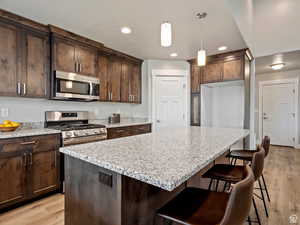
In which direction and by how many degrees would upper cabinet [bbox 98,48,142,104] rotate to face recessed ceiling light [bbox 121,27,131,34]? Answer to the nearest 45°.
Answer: approximately 45° to its right

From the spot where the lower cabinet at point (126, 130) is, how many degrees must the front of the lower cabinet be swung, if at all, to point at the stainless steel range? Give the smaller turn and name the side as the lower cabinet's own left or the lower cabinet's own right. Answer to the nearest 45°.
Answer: approximately 90° to the lower cabinet's own right

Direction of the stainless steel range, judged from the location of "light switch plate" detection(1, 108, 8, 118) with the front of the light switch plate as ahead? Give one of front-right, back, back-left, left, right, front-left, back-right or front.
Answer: left

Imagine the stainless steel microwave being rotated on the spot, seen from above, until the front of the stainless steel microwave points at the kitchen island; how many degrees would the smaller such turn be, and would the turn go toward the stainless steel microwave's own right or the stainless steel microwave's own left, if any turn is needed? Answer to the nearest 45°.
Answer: approximately 45° to the stainless steel microwave's own right

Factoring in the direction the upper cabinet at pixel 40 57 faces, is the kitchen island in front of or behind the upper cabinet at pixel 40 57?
in front

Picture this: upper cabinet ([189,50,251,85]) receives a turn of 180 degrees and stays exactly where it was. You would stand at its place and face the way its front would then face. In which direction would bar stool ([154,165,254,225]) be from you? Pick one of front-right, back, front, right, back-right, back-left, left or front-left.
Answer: back-right

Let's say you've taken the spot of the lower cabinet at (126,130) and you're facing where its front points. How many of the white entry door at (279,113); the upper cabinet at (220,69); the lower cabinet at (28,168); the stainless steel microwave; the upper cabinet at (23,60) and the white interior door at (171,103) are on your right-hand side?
3
